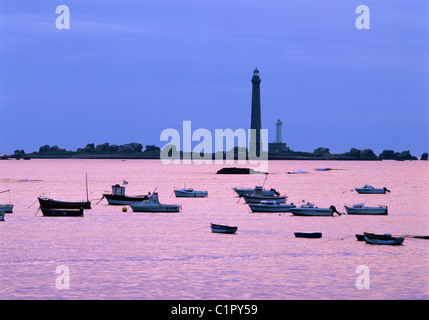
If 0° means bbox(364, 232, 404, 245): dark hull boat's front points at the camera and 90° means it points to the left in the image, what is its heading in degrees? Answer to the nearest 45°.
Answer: approximately 90°
